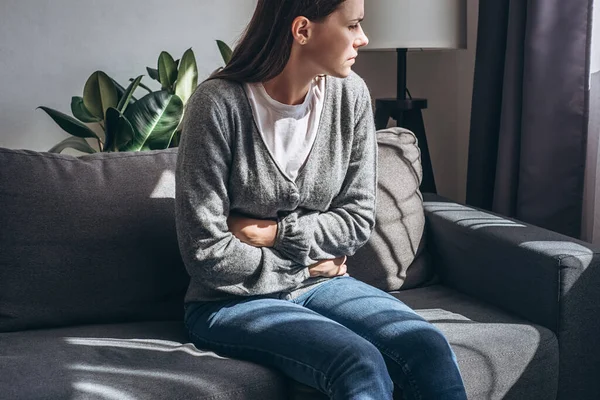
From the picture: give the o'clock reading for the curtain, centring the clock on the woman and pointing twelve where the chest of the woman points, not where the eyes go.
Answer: The curtain is roughly at 9 o'clock from the woman.

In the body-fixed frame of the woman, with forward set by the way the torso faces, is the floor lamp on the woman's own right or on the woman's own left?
on the woman's own left

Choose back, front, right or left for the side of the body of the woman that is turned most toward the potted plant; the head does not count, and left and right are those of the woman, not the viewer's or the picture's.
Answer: back

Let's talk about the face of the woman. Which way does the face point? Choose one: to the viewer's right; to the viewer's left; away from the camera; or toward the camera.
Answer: to the viewer's right

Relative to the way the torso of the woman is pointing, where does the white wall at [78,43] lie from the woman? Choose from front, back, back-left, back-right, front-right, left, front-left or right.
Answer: back

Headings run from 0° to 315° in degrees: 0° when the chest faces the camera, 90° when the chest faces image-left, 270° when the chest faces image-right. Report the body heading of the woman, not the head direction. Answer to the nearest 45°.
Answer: approximately 315°
